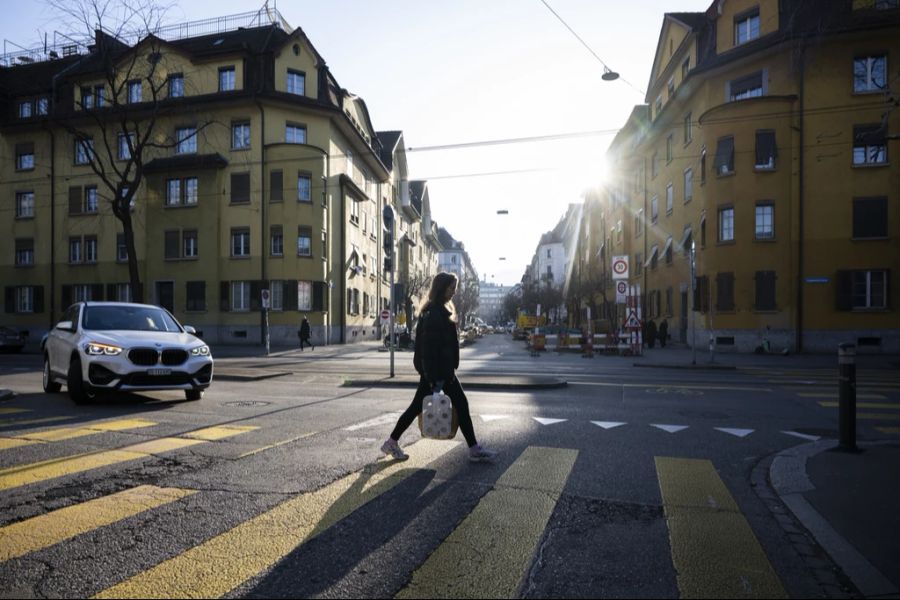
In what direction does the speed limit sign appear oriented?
toward the camera

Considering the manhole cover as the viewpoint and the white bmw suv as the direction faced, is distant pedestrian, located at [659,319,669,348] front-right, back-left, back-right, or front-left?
back-right

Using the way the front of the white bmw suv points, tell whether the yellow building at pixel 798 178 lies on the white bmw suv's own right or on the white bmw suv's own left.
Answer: on the white bmw suv's own left

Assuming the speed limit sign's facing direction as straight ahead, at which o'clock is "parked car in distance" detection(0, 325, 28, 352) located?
The parked car in distance is roughly at 3 o'clock from the speed limit sign.

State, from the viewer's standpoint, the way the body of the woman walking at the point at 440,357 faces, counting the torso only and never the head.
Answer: to the viewer's right

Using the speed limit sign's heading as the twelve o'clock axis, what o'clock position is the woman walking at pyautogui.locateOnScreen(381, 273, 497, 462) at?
The woman walking is roughly at 12 o'clock from the speed limit sign.

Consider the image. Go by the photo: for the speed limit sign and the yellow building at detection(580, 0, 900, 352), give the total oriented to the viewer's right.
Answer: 0

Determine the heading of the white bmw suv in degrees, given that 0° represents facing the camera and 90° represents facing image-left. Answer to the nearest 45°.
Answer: approximately 315°
